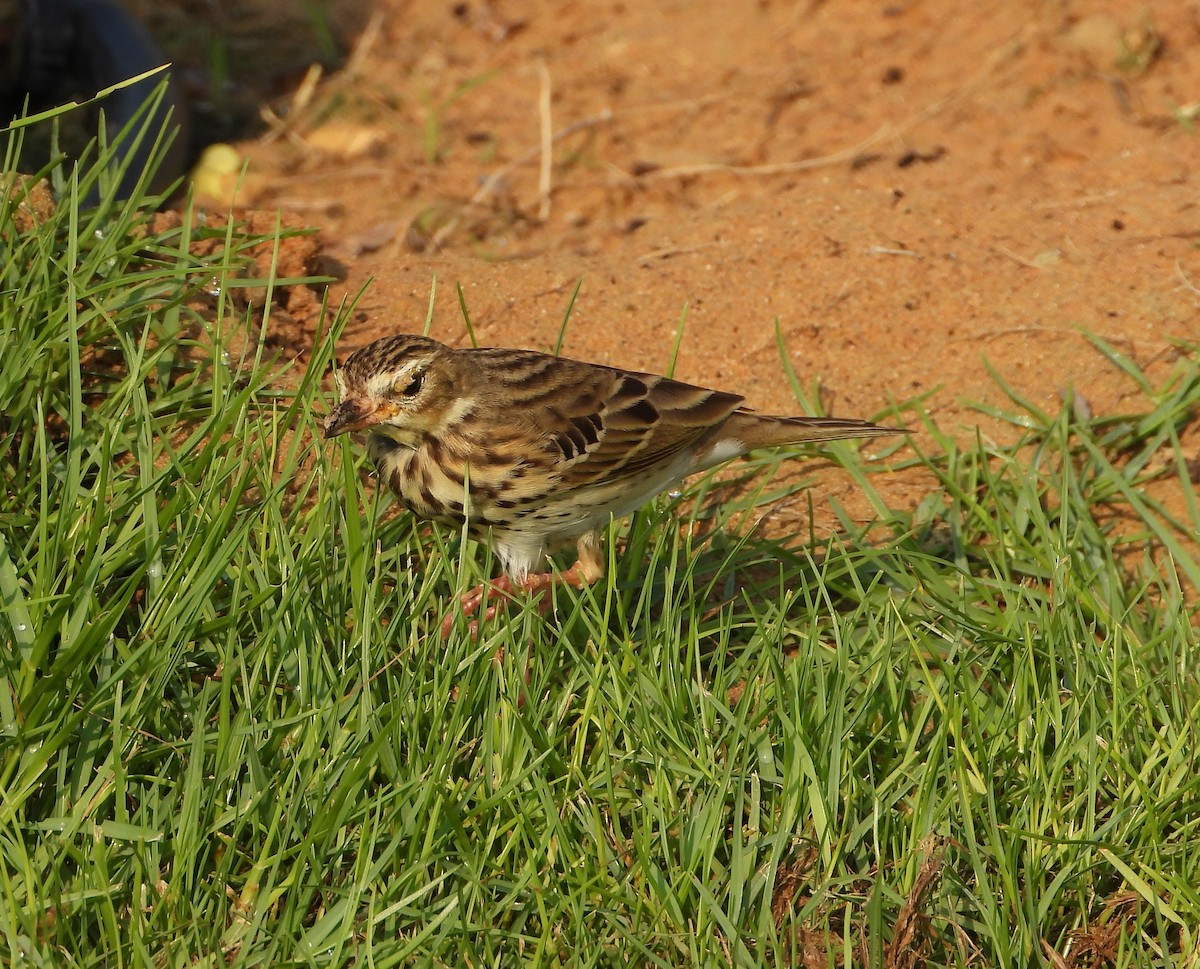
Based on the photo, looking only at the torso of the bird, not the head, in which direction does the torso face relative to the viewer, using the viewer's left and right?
facing to the left of the viewer
